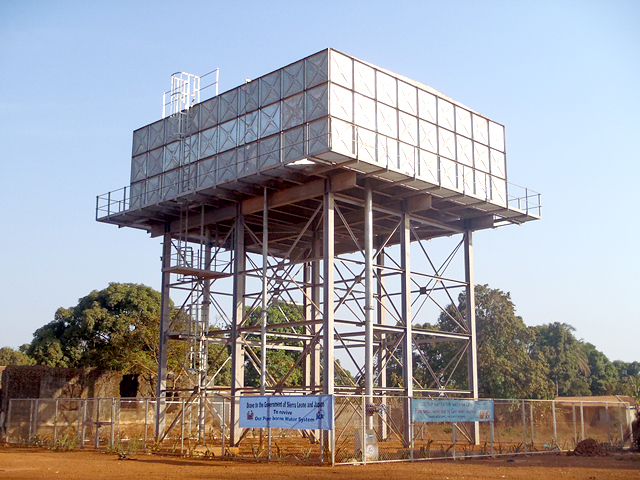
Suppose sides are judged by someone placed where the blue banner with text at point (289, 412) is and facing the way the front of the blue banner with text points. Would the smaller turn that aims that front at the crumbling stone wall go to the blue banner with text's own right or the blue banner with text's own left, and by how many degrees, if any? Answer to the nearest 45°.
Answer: approximately 90° to the blue banner with text's own right

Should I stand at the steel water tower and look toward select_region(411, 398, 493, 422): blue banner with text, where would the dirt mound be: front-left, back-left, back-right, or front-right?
front-left

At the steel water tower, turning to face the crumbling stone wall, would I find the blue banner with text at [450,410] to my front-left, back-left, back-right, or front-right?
back-left

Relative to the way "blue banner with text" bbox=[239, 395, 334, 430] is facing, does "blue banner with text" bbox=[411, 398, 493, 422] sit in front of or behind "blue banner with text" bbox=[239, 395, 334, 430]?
behind

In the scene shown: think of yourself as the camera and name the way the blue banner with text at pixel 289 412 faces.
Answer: facing the viewer and to the left of the viewer
